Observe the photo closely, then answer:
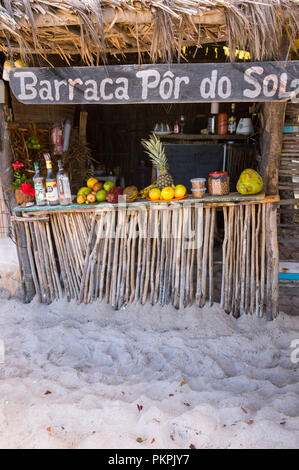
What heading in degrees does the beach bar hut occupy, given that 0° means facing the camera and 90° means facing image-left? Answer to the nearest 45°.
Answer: approximately 0°

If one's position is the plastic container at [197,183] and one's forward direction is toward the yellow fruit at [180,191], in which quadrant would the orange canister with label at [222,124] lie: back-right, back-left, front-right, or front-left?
back-right
